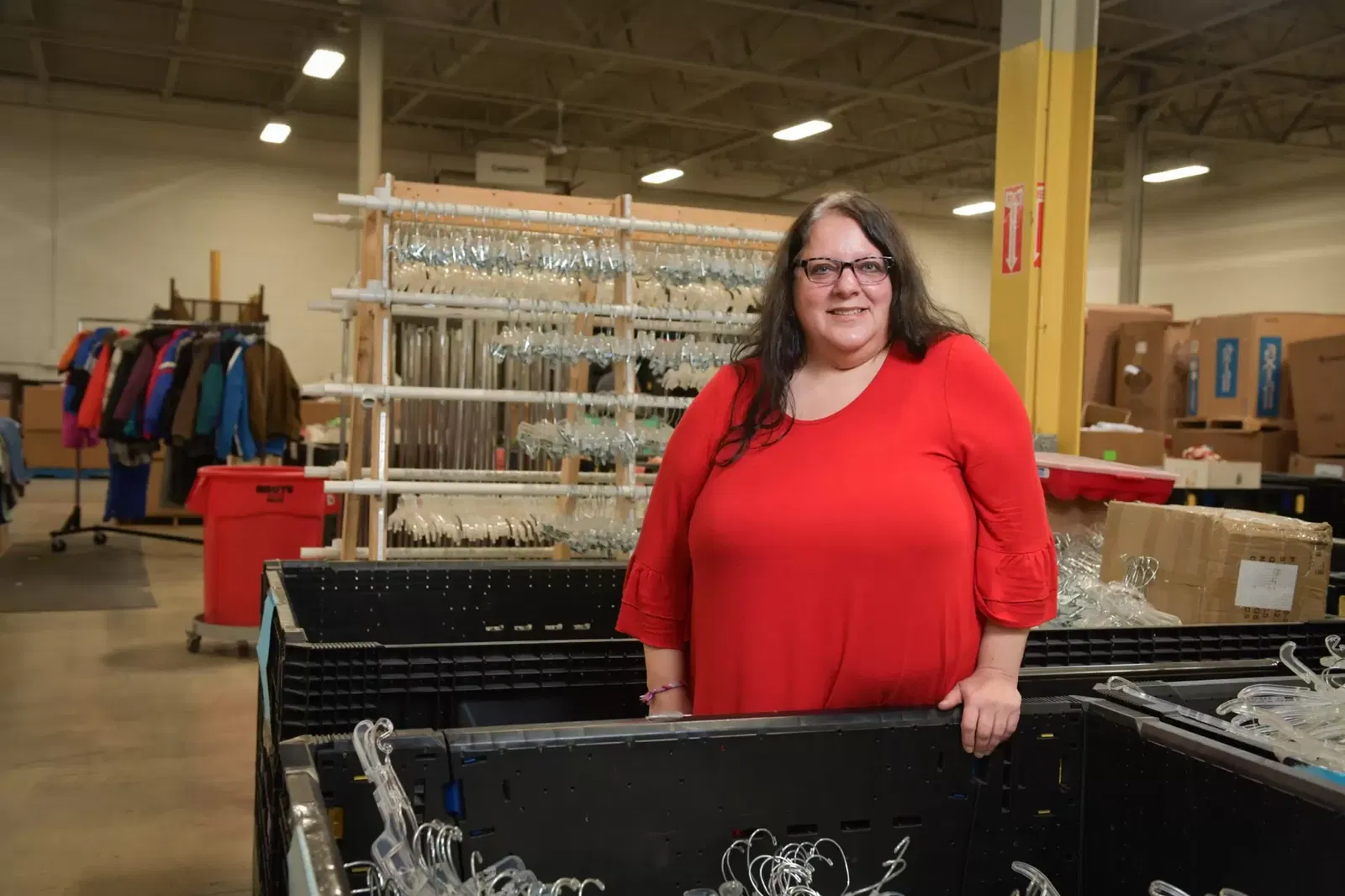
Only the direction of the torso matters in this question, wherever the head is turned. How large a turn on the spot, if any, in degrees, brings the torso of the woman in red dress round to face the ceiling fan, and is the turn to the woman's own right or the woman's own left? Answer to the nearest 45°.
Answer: approximately 180°

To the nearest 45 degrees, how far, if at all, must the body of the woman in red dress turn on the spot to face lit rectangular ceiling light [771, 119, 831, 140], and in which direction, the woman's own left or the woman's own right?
approximately 180°

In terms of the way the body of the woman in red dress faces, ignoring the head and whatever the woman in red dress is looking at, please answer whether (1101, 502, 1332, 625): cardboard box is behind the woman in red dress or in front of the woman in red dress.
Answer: behind

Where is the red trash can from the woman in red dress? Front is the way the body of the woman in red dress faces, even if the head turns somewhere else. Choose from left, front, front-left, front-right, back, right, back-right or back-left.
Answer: back-right

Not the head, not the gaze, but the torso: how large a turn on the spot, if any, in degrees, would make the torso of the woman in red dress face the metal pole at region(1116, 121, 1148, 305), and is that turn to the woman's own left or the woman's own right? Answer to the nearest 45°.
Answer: approximately 180°

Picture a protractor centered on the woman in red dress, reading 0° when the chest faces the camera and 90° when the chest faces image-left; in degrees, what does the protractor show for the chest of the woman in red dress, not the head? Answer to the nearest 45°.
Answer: approximately 0°

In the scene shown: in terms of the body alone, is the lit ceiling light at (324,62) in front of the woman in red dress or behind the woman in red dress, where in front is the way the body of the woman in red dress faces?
behind

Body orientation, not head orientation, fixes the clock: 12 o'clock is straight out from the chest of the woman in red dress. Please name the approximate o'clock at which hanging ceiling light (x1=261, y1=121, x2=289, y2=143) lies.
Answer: The hanging ceiling light is roughly at 5 o'clock from the woman in red dress.

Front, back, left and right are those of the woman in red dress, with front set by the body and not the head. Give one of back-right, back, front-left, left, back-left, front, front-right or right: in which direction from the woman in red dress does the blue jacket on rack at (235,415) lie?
back-right

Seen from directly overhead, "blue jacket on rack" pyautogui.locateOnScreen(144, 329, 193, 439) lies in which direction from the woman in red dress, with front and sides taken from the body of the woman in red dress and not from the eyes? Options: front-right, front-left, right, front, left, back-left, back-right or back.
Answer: back-right

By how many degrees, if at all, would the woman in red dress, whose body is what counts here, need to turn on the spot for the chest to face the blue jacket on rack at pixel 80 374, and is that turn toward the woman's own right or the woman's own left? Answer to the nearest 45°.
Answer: approximately 135° to the woman's own right
